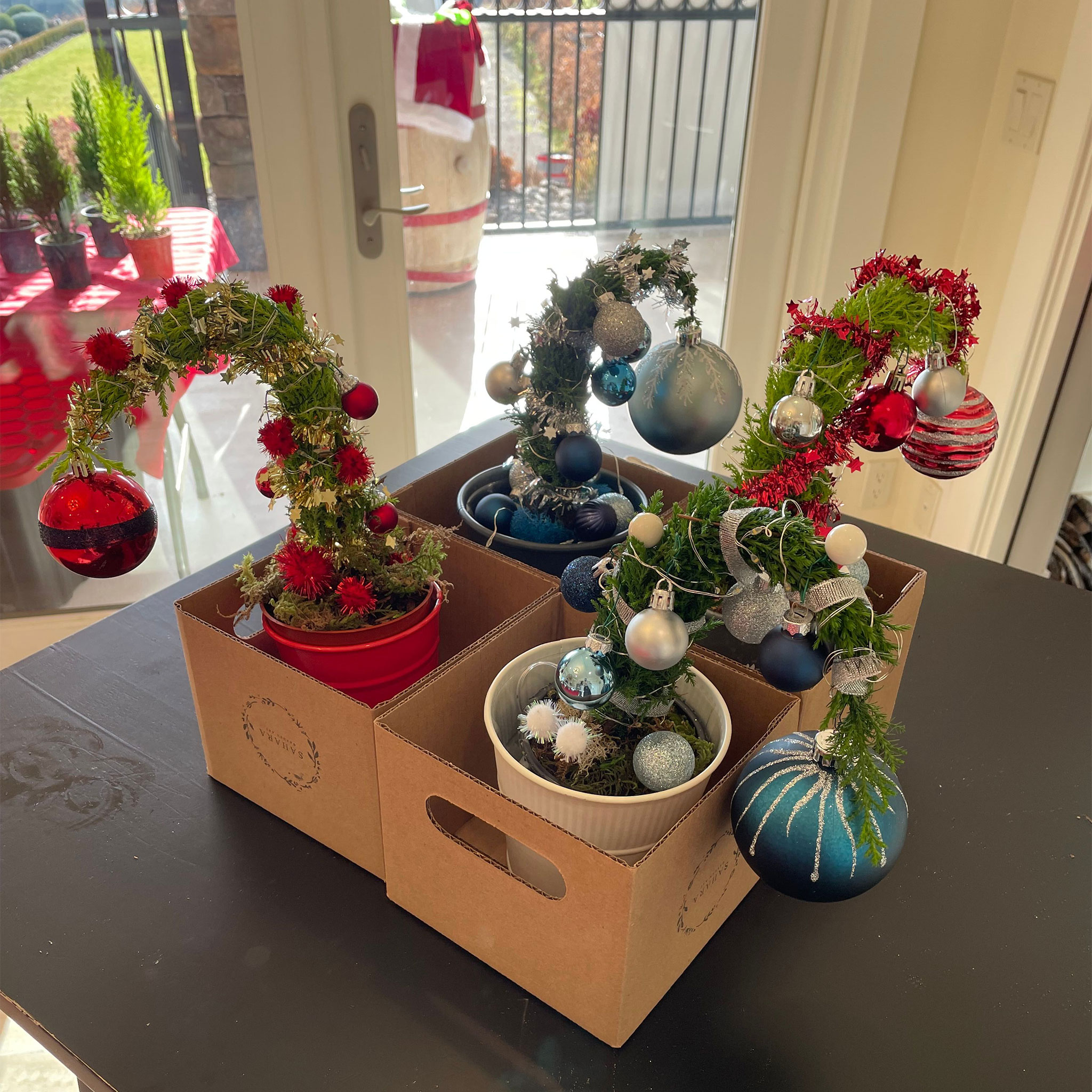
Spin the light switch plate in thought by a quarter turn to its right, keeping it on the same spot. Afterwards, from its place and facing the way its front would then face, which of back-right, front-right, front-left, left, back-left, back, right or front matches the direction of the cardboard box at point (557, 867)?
back-left

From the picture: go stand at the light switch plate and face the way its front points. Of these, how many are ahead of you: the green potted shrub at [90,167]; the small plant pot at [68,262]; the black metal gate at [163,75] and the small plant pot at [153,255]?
4

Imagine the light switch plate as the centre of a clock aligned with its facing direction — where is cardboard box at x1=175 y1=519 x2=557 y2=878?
The cardboard box is roughly at 11 o'clock from the light switch plate.

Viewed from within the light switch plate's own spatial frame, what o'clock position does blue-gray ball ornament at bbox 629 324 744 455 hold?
The blue-gray ball ornament is roughly at 11 o'clock from the light switch plate.

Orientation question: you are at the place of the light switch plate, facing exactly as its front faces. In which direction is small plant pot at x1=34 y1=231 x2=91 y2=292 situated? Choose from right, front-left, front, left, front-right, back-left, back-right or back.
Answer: front

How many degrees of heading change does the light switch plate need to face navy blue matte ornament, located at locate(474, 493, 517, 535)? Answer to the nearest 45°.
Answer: approximately 45° to its left

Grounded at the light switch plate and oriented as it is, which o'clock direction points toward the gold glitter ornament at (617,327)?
The gold glitter ornament is roughly at 11 o'clock from the light switch plate.

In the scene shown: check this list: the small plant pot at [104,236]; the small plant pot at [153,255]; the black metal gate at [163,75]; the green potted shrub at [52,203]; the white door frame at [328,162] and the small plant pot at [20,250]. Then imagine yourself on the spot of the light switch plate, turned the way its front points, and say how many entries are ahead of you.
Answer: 6

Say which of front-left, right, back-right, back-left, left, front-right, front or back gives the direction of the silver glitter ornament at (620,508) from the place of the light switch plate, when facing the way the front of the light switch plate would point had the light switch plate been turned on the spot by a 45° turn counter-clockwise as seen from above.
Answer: front

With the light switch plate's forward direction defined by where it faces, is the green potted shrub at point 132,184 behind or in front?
in front
